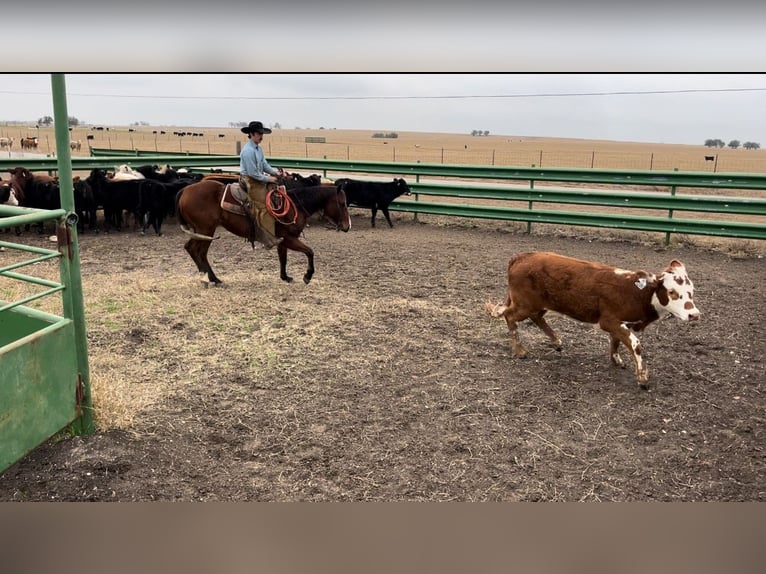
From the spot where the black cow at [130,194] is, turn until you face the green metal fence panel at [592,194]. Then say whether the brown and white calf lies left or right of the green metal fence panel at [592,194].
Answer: right

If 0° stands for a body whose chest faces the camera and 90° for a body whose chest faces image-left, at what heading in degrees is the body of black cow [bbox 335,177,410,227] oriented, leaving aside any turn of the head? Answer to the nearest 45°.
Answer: approximately 270°

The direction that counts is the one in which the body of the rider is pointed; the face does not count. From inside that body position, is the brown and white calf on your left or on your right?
on your right

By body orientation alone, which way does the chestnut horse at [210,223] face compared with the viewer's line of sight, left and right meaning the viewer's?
facing to the right of the viewer

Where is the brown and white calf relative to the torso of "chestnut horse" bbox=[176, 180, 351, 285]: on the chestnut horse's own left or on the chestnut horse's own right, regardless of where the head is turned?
on the chestnut horse's own right

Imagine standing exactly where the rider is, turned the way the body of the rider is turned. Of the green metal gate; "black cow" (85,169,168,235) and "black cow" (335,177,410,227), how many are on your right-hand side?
1

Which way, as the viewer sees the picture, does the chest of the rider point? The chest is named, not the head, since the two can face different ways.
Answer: to the viewer's right
